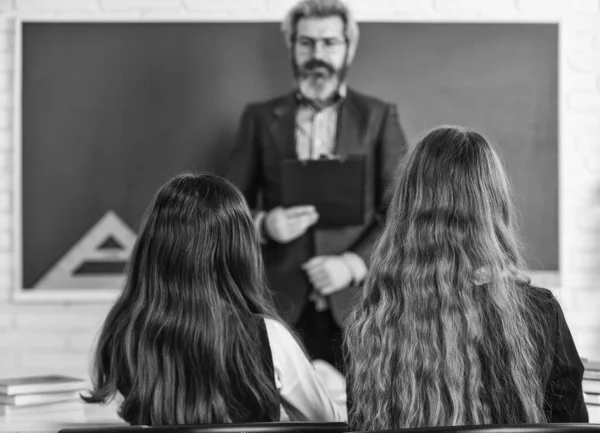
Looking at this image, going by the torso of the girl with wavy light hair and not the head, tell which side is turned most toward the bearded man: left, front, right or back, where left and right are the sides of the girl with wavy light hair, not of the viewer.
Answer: front

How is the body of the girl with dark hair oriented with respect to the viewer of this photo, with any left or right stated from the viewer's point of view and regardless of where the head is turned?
facing away from the viewer

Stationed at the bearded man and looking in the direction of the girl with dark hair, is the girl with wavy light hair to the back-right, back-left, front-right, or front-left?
front-left

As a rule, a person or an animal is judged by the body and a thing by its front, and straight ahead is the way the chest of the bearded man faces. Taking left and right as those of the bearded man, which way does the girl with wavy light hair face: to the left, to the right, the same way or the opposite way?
the opposite way

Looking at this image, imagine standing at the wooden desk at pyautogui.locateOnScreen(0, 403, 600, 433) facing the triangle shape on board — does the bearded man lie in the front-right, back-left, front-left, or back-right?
front-right

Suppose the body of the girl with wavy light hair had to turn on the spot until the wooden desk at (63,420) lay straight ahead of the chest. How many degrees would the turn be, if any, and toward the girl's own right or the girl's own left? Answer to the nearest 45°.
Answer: approximately 90° to the girl's own left

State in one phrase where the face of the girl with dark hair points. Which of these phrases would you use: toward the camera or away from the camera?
away from the camera

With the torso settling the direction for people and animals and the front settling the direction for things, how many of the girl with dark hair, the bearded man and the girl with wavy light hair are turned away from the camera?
2

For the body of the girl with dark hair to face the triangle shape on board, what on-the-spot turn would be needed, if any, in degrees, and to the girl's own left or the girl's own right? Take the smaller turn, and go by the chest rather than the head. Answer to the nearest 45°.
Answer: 0° — they already face it

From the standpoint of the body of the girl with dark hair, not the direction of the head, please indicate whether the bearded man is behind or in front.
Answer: in front

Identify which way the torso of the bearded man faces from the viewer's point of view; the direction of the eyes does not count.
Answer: toward the camera

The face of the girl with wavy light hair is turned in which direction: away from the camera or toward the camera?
away from the camera

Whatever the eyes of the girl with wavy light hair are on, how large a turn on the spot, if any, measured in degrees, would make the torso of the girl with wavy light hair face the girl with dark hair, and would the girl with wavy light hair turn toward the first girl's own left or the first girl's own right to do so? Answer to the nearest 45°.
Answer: approximately 90° to the first girl's own left

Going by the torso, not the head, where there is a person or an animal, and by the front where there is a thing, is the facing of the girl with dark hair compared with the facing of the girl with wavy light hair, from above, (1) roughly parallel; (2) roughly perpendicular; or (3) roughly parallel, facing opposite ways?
roughly parallel

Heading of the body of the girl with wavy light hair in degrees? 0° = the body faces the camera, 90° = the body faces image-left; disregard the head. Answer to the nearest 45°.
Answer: approximately 180°
